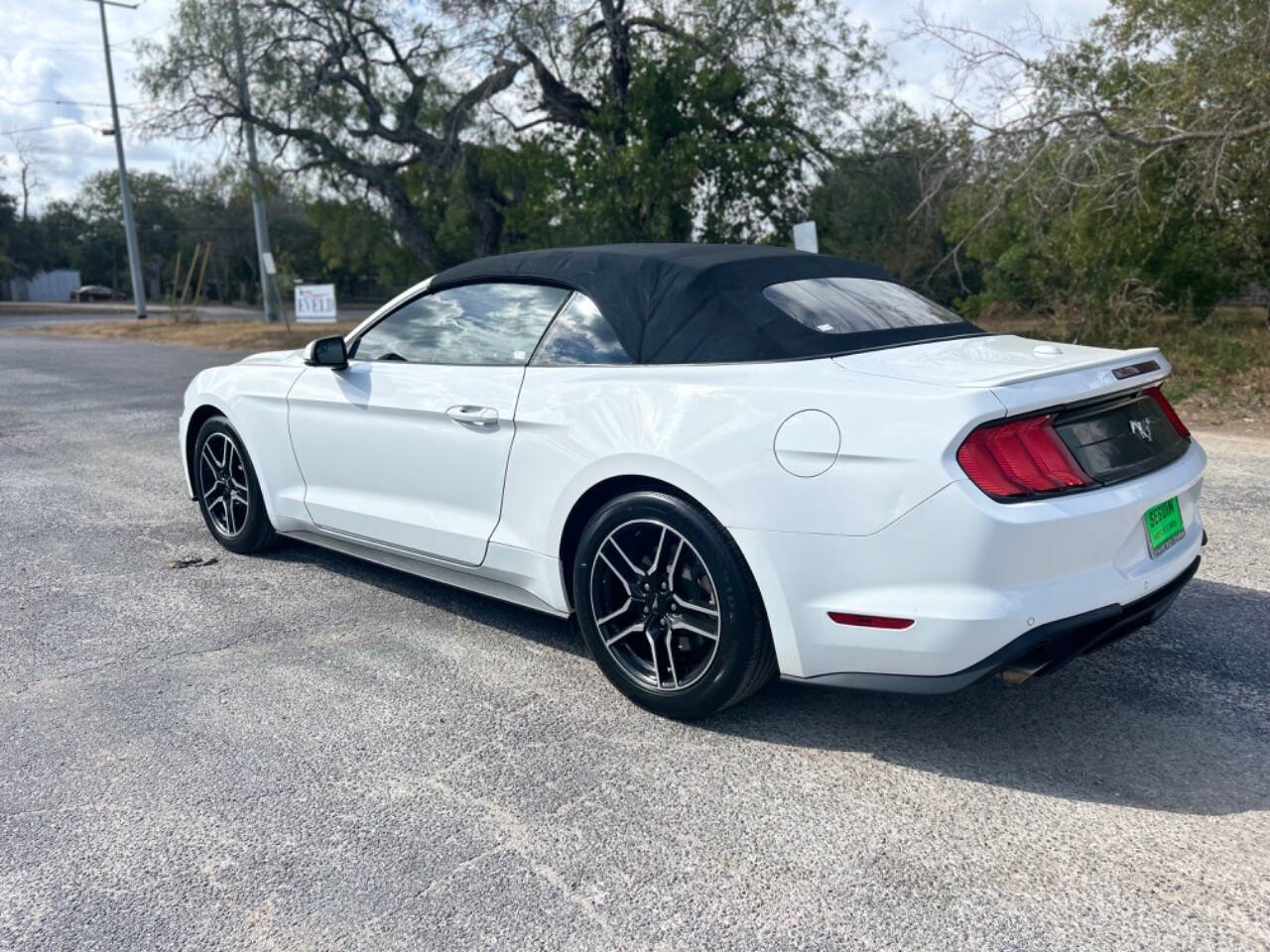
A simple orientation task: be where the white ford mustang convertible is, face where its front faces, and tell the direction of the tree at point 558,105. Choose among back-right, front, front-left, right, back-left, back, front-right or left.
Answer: front-right

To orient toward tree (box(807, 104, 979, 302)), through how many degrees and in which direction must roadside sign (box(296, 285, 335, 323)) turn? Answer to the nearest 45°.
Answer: approximately 45° to its left

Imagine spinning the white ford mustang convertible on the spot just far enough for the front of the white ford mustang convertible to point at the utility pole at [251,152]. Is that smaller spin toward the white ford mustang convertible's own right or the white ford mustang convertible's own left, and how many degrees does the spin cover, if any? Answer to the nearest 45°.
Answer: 0° — it already faces it

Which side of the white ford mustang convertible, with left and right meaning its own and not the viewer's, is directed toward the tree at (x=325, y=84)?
front

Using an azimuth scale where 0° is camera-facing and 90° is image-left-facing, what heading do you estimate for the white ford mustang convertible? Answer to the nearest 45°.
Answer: approximately 135°

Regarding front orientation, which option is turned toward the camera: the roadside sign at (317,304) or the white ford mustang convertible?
the roadside sign

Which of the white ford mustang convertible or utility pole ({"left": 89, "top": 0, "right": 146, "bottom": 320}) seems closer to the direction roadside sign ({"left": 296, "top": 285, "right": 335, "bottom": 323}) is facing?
the white ford mustang convertible

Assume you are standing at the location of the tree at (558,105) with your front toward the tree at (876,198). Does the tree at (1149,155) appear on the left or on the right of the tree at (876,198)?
right

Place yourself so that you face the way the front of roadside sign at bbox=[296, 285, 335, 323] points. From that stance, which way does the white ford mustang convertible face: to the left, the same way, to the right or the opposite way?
the opposite way

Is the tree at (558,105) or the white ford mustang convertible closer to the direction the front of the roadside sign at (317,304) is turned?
the white ford mustang convertible

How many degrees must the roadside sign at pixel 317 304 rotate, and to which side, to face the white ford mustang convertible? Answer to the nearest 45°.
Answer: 0° — it already faces it

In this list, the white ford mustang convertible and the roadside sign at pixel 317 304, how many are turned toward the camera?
1

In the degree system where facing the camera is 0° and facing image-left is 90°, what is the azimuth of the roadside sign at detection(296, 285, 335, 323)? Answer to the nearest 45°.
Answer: approximately 0°
